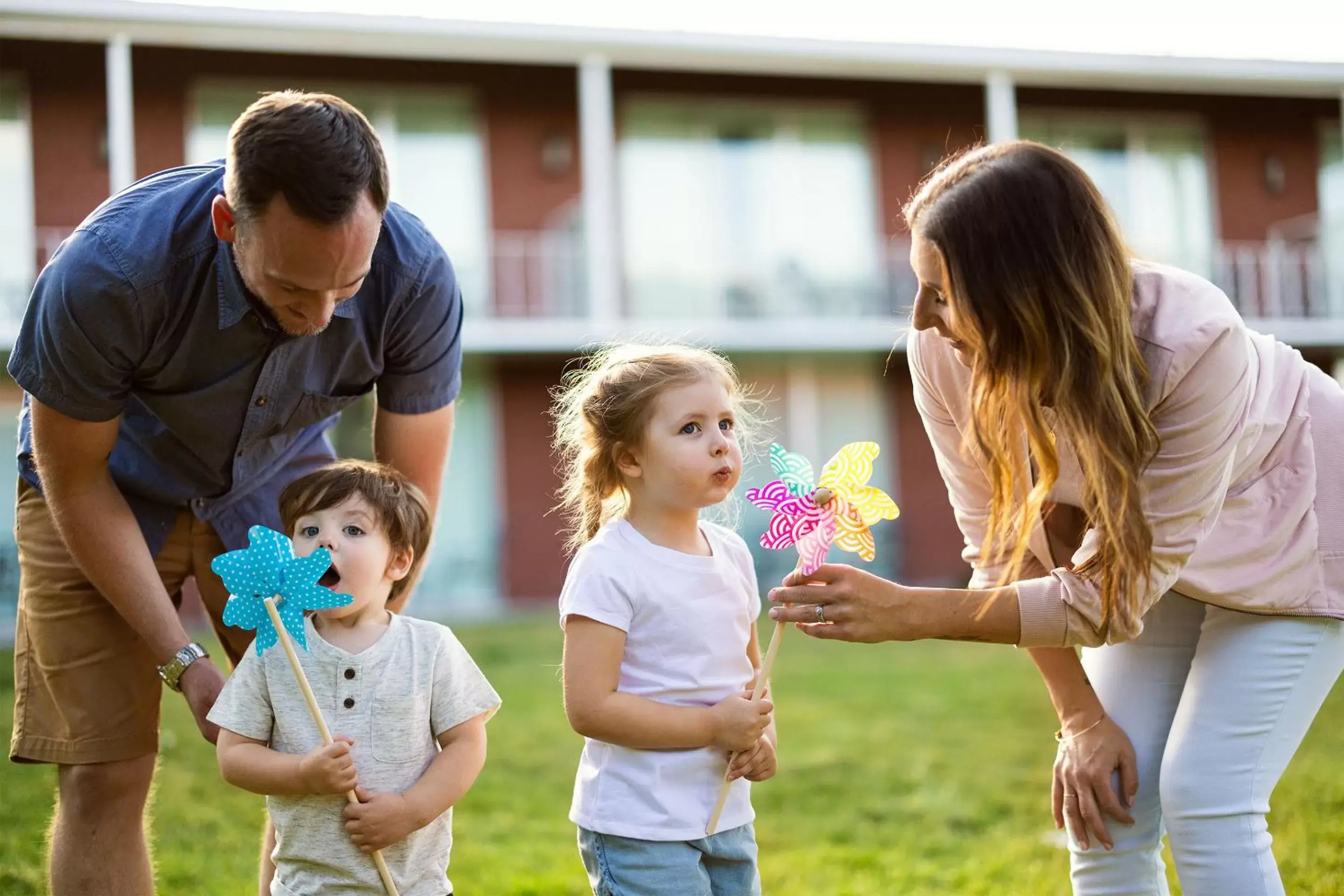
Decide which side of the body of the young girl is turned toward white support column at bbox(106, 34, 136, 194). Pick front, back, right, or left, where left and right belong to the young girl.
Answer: back

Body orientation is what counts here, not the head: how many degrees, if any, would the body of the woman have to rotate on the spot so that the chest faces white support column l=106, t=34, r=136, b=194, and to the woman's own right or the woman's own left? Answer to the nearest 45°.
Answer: approximately 90° to the woman's own right

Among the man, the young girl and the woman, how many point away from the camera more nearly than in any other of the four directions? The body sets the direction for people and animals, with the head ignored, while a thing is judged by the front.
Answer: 0

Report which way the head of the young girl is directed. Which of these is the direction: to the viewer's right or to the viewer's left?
to the viewer's right

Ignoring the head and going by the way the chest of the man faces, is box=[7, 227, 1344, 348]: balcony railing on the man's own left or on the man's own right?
on the man's own left

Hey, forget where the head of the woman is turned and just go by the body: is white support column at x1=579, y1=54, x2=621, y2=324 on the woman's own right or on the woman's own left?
on the woman's own right

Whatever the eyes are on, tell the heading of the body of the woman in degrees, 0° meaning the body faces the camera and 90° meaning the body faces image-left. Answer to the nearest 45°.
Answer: approximately 45°

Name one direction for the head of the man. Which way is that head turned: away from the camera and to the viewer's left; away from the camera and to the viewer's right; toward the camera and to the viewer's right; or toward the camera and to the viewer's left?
toward the camera and to the viewer's right

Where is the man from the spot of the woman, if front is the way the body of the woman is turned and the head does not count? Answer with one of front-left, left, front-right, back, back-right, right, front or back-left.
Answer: front-right

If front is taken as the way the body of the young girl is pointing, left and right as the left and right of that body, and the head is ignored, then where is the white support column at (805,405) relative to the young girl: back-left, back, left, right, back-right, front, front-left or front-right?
back-left

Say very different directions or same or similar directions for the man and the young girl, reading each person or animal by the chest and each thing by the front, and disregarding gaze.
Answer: same or similar directions

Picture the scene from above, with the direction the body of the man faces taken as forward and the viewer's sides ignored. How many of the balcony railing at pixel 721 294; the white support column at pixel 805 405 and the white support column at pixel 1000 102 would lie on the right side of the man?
0

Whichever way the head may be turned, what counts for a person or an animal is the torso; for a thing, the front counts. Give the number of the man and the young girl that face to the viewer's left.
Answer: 0

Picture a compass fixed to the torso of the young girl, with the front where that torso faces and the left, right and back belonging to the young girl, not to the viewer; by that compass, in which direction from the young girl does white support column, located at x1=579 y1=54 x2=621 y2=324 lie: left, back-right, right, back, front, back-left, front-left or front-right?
back-left
